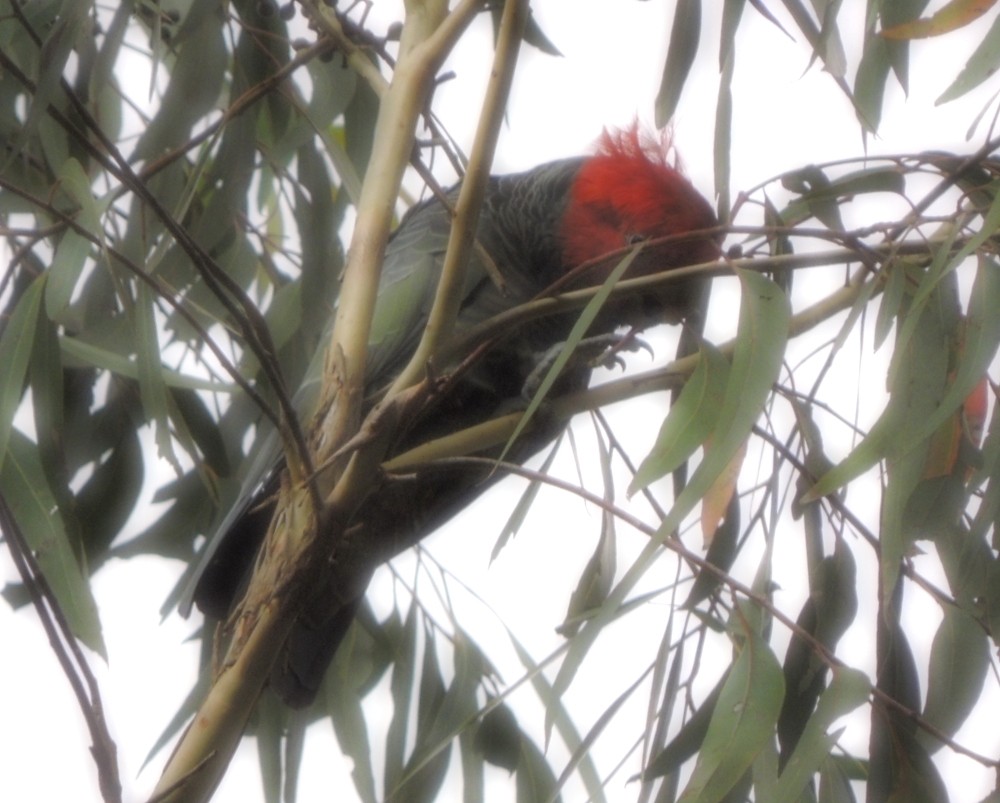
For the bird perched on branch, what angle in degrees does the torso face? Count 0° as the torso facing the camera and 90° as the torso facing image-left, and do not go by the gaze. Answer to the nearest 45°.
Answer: approximately 270°
